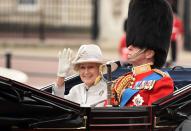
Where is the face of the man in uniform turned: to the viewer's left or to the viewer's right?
to the viewer's left

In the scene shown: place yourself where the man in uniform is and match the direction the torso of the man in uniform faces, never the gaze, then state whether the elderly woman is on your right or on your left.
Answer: on your right

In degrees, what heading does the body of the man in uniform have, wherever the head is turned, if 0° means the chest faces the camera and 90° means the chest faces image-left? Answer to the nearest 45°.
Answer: approximately 45°
